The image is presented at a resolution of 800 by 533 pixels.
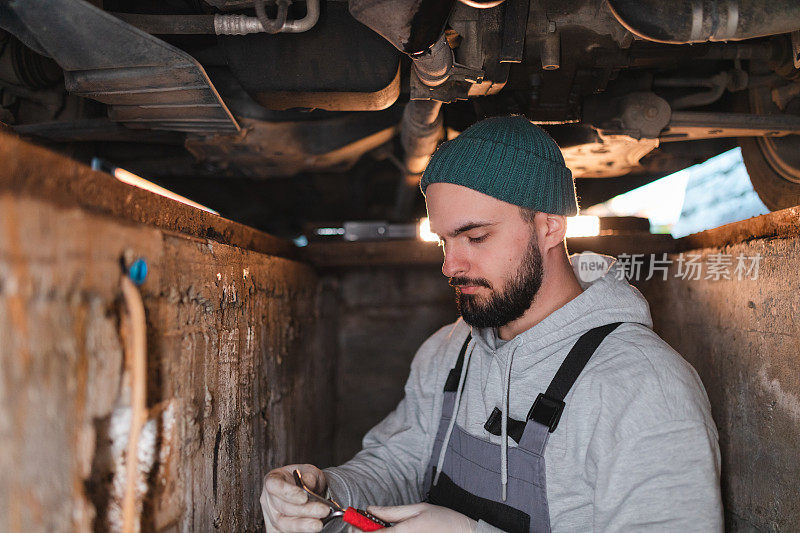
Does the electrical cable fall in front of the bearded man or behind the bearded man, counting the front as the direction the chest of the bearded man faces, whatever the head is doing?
in front

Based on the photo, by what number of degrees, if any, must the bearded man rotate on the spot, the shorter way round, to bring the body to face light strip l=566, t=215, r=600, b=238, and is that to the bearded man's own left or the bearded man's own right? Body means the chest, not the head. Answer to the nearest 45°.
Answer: approximately 135° to the bearded man's own right

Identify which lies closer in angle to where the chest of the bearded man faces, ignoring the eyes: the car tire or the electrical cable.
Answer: the electrical cable

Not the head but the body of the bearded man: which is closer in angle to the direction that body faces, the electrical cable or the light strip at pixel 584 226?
the electrical cable

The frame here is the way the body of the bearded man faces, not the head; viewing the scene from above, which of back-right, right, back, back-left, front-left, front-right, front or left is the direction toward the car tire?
back

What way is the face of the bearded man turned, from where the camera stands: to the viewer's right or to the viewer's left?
to the viewer's left

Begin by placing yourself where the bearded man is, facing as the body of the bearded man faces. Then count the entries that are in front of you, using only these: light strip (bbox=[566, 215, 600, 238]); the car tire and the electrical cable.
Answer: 1
